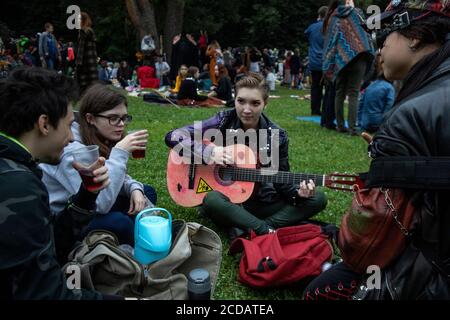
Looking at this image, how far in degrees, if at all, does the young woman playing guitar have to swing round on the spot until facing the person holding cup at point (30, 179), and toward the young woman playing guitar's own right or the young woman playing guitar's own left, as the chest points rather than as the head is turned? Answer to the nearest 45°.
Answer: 0° — they already face them

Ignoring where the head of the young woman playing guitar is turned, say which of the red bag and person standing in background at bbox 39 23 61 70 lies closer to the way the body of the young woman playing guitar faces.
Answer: the red bag

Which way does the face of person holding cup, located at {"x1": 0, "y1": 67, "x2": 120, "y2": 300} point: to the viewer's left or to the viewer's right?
to the viewer's right

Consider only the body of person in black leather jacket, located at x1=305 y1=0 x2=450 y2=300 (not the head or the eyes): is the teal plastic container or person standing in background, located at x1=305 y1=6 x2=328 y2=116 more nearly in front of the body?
the teal plastic container

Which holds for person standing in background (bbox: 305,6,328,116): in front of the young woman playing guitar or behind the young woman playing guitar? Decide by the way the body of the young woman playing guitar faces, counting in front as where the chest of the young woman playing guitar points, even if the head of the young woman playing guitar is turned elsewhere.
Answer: behind

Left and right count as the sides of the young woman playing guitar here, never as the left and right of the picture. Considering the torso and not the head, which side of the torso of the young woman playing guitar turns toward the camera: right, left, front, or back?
front

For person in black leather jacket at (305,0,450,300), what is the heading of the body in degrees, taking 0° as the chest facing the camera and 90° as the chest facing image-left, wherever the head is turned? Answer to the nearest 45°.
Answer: approximately 90°
